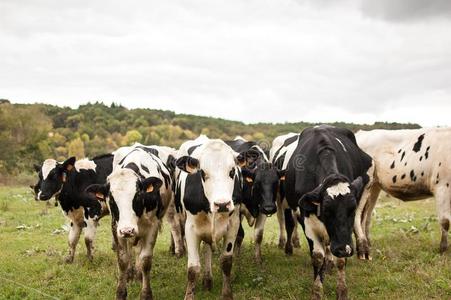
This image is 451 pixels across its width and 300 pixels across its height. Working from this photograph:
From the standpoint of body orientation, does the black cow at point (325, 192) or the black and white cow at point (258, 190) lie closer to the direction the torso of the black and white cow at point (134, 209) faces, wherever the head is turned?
the black cow

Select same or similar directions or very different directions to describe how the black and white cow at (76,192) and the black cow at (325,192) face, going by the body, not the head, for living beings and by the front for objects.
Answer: same or similar directions

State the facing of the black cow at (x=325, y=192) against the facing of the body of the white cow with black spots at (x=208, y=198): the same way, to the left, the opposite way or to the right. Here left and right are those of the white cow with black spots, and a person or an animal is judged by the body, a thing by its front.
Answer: the same way

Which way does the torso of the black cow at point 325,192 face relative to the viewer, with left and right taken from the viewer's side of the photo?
facing the viewer

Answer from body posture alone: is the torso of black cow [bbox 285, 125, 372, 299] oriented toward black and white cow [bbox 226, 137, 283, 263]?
no

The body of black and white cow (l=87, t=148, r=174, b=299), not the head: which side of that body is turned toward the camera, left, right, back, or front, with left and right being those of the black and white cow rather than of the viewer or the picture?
front

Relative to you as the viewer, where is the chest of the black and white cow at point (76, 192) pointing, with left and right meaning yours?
facing the viewer and to the left of the viewer

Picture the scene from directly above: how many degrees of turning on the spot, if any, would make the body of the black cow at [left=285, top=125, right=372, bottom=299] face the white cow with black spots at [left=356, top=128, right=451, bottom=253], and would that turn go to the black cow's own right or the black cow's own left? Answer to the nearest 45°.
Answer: approximately 135° to the black cow's own left

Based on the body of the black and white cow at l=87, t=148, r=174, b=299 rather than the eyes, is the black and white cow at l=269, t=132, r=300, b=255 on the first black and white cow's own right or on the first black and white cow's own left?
on the first black and white cow's own left

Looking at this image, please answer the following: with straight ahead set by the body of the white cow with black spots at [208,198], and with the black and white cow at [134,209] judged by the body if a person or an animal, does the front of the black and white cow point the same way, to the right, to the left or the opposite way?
the same way

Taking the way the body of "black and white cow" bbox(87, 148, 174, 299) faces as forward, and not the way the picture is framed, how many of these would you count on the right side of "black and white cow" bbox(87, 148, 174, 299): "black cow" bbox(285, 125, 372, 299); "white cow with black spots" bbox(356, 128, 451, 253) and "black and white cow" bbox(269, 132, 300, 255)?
0

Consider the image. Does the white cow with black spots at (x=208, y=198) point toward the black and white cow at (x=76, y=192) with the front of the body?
no

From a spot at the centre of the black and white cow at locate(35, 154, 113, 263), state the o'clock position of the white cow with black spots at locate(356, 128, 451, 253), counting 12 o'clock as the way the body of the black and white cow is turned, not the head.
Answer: The white cow with black spots is roughly at 8 o'clock from the black and white cow.
